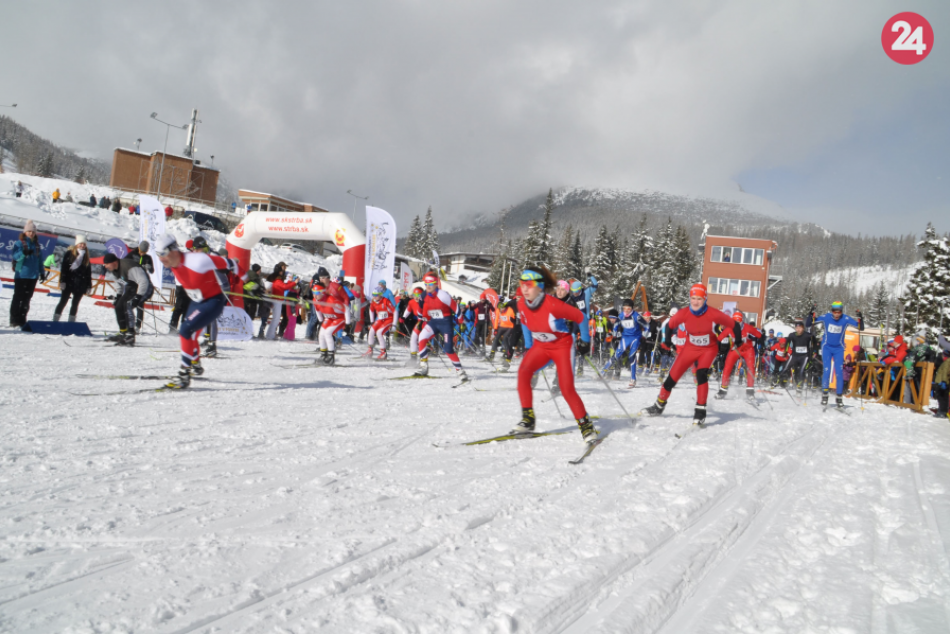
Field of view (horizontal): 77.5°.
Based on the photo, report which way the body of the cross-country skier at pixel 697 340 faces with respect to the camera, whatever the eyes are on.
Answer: toward the camera

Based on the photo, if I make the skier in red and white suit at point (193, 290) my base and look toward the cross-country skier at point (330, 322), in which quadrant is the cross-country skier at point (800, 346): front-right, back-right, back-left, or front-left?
front-right

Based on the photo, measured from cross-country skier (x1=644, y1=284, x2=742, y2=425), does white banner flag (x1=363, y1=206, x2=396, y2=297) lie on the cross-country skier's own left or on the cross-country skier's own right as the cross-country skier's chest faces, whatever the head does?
on the cross-country skier's own right

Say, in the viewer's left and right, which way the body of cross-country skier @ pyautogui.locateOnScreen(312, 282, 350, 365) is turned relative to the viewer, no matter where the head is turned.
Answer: facing the viewer and to the left of the viewer

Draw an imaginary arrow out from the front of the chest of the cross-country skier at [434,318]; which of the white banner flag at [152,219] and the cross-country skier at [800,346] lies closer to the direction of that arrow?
the white banner flag

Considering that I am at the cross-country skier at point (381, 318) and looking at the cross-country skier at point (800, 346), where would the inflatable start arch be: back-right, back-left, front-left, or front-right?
back-left

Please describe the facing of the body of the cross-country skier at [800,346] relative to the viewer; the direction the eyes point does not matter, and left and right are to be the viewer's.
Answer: facing the viewer

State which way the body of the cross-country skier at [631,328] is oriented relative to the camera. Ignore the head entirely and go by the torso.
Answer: toward the camera

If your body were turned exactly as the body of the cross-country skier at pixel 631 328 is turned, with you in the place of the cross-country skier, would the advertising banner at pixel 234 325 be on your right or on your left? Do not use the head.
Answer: on your right

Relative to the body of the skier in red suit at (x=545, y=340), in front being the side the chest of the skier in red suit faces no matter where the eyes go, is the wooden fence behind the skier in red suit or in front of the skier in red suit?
behind

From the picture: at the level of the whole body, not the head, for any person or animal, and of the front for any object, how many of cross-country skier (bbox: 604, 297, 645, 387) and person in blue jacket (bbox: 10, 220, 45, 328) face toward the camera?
2

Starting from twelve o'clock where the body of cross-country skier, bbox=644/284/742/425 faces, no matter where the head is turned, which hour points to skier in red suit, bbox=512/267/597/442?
The skier in red suit is roughly at 1 o'clock from the cross-country skier.

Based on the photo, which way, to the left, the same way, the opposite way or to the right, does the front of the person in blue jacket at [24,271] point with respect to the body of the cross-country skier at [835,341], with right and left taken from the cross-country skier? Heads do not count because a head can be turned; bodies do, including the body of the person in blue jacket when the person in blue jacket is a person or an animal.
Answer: to the left

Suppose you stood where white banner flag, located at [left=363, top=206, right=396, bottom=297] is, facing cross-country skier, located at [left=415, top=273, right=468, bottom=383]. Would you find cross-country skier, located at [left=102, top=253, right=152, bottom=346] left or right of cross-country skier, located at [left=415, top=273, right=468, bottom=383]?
right

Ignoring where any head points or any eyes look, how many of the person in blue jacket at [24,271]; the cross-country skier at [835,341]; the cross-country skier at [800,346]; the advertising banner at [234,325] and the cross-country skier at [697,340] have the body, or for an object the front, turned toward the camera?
5
